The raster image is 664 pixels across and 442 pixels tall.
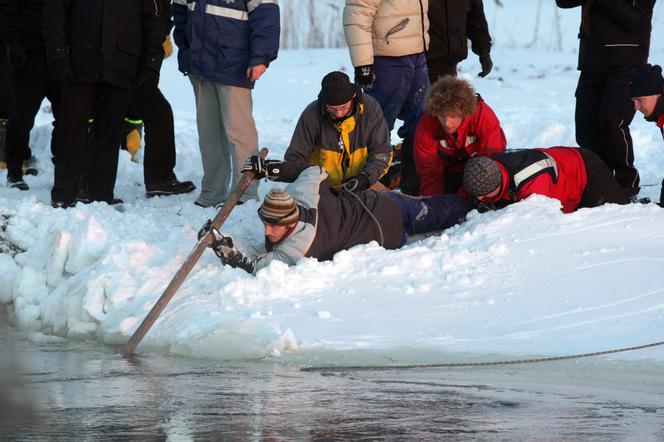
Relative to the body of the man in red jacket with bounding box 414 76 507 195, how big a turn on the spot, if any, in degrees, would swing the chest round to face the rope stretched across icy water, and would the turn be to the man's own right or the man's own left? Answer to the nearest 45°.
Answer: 0° — they already face it

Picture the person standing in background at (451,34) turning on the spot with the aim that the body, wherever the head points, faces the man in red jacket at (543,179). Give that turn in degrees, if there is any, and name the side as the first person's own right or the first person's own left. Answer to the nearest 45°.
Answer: approximately 45° to the first person's own left

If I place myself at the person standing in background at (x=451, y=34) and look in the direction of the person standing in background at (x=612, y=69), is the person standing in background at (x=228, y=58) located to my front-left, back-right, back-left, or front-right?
back-right

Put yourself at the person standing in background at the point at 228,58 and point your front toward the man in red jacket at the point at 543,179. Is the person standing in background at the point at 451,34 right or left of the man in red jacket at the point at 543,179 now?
left

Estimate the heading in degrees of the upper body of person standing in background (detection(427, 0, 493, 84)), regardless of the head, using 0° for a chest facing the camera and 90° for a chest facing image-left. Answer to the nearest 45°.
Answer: approximately 0°

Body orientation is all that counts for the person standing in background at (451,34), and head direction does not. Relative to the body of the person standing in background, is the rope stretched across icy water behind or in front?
in front

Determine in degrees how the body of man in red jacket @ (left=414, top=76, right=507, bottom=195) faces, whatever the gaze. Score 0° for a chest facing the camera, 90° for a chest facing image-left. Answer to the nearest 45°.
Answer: approximately 0°
